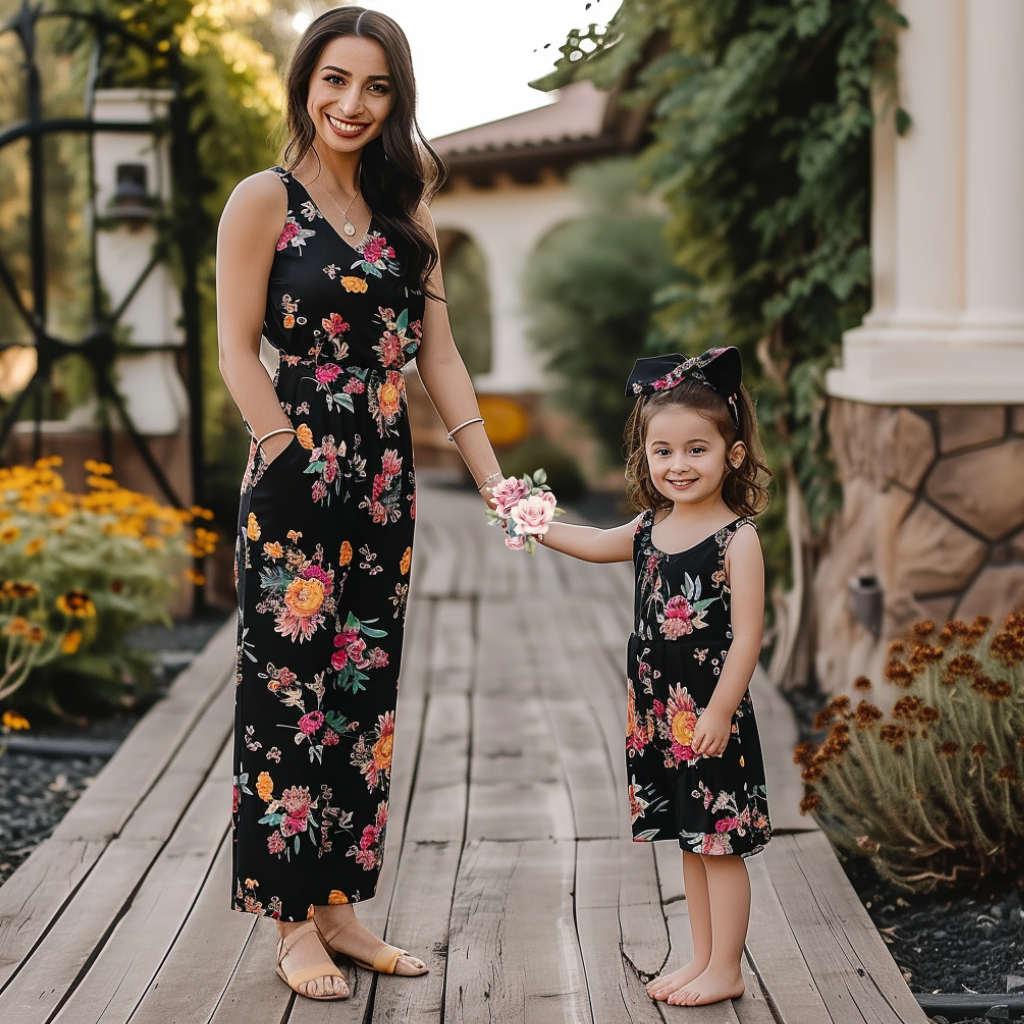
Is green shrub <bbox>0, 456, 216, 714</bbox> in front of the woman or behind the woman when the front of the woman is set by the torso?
behind

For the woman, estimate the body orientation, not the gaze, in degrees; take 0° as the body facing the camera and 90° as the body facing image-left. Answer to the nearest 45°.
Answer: approximately 315°

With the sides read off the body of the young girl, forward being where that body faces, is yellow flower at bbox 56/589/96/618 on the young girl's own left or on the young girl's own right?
on the young girl's own right

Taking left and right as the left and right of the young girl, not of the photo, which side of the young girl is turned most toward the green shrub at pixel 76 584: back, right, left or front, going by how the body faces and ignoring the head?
right

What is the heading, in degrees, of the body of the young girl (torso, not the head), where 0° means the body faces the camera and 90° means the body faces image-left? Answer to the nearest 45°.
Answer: approximately 45°

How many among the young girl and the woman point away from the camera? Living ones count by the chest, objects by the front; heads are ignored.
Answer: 0

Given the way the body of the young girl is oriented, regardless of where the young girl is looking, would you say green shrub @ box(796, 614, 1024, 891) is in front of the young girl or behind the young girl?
behind
